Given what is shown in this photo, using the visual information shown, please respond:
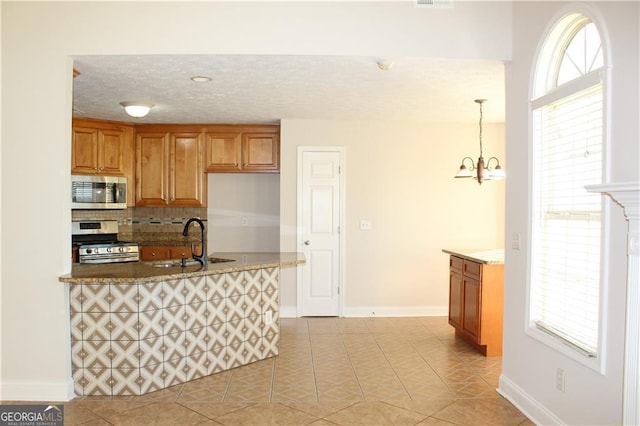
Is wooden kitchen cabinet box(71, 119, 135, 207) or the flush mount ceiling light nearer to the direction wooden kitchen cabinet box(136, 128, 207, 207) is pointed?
the flush mount ceiling light

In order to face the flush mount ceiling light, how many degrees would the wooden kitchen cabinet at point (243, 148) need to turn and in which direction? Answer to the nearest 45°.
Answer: approximately 45° to its right

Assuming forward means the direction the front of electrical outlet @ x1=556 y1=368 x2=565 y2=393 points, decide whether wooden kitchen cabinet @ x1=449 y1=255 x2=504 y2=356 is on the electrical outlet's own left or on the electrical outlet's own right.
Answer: on the electrical outlet's own right

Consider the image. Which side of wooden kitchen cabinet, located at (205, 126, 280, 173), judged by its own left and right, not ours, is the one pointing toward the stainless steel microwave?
right

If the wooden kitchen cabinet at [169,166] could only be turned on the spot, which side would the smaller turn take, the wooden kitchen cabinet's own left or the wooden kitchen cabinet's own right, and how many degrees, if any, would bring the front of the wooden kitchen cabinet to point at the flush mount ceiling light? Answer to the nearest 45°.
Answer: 0° — it already faces it

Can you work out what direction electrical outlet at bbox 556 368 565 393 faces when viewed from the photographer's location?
facing the viewer and to the left of the viewer

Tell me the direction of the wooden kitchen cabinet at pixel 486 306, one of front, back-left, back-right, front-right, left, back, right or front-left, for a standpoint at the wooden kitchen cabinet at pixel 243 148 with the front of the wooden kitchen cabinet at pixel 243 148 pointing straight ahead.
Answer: front-left

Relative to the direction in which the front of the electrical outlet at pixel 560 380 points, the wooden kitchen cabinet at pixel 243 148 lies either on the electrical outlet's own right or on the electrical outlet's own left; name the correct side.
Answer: on the electrical outlet's own right

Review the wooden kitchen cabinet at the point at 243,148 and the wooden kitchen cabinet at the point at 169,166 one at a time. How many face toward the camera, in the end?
2

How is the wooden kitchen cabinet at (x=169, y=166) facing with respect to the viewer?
toward the camera

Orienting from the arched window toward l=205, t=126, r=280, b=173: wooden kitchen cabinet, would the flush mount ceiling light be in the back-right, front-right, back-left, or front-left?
front-left

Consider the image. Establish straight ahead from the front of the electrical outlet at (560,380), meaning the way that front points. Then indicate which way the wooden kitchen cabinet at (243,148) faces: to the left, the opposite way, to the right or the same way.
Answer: to the left

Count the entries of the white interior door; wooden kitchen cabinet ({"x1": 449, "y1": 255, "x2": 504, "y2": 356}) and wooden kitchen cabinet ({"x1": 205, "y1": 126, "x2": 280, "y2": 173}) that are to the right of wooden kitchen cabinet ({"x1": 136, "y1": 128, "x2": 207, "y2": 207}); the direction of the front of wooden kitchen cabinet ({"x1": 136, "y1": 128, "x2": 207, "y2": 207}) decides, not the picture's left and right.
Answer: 0

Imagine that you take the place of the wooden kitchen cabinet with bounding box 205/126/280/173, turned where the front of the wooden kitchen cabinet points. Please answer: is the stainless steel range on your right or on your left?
on your right

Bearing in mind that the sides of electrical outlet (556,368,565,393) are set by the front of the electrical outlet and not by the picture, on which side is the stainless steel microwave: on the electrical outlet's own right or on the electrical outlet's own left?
on the electrical outlet's own right

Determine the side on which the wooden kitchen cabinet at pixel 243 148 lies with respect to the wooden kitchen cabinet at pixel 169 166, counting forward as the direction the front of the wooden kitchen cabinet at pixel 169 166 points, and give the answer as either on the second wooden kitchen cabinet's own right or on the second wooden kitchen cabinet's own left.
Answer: on the second wooden kitchen cabinet's own left
